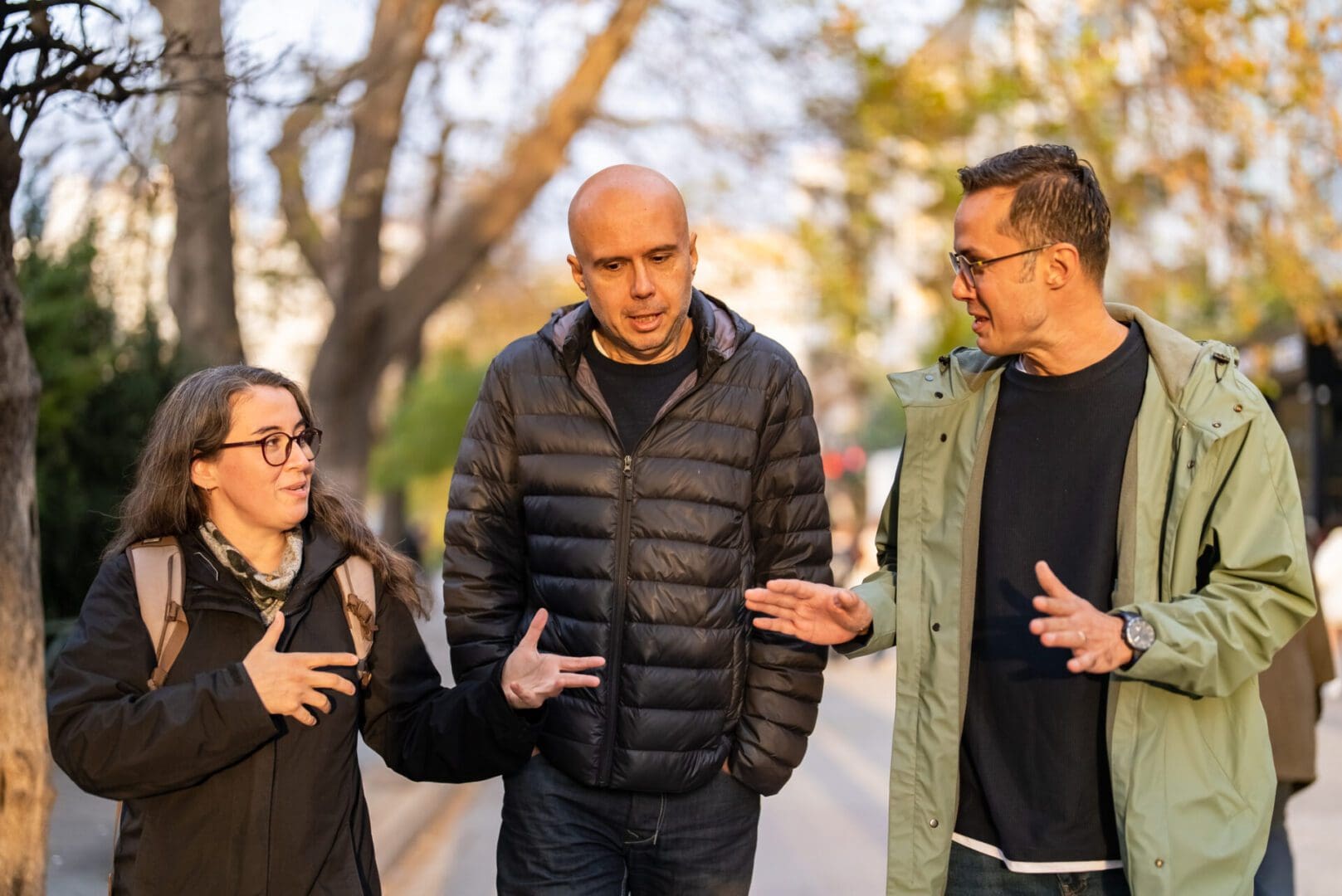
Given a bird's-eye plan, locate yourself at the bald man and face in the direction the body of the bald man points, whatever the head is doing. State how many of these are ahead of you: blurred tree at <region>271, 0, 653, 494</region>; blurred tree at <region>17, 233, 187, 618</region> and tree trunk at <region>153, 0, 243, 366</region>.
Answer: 0

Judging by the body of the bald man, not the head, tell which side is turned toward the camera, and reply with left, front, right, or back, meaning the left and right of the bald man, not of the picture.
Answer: front

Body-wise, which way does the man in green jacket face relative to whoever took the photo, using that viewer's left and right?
facing the viewer and to the left of the viewer

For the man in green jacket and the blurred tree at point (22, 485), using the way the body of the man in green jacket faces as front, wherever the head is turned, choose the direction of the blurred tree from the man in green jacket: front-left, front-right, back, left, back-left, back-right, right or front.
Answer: front-right

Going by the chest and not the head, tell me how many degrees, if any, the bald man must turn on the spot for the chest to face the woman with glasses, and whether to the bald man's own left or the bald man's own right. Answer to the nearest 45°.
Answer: approximately 45° to the bald man's own right

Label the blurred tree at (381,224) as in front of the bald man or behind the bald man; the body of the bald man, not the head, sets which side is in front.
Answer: behind

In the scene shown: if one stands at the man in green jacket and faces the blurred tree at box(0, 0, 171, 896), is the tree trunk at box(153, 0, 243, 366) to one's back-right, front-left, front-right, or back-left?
front-right

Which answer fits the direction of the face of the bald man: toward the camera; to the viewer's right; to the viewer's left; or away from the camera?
toward the camera

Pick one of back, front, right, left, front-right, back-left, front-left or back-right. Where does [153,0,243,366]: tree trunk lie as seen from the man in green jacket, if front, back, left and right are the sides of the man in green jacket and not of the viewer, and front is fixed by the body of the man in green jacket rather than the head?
right

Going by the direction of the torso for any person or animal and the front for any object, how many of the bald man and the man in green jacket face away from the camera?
0

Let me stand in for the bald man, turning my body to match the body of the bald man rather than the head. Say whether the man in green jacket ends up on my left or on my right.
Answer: on my left

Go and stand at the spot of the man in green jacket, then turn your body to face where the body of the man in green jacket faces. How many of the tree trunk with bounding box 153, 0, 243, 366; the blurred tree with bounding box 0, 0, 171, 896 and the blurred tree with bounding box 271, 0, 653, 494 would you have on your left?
0

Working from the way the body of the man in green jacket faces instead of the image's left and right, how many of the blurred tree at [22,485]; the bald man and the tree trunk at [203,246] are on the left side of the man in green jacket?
0

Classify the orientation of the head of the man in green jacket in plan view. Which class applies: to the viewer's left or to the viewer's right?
to the viewer's left

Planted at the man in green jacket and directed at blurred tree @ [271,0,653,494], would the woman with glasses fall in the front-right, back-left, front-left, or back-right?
front-left

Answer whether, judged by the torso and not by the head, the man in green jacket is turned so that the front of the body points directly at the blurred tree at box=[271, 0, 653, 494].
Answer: no
